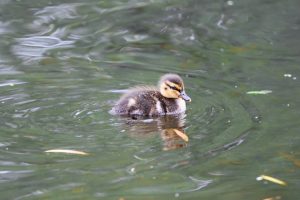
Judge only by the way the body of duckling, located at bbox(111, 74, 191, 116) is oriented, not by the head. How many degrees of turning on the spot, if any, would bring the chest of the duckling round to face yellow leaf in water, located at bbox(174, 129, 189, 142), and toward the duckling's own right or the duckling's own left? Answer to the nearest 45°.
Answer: approximately 90° to the duckling's own right

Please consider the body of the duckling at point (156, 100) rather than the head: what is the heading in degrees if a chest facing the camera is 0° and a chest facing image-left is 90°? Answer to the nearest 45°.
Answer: approximately 270°

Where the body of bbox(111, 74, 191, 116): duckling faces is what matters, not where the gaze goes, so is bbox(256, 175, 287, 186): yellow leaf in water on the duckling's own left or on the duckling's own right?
on the duckling's own right

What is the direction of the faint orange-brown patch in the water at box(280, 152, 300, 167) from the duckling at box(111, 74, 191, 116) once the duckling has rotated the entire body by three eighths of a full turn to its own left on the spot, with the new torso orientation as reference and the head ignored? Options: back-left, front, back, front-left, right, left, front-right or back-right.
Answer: back
